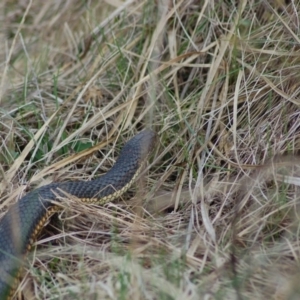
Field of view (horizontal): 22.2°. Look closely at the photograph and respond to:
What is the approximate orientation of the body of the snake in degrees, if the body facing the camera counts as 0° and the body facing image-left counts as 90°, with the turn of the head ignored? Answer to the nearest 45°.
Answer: approximately 225°
